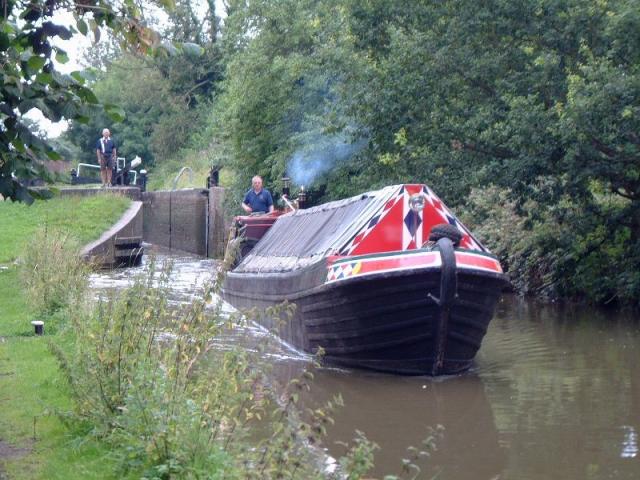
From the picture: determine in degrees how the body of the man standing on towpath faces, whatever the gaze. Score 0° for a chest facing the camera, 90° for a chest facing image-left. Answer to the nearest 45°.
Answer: approximately 0°

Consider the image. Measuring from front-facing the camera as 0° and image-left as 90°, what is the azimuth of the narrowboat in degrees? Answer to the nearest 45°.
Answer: approximately 315°

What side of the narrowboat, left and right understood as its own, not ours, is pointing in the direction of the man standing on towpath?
back

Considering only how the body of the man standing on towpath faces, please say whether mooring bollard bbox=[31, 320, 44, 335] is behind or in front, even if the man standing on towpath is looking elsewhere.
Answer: in front

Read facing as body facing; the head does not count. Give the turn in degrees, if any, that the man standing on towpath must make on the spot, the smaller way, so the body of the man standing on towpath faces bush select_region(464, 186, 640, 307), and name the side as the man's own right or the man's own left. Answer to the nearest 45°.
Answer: approximately 45° to the man's own left

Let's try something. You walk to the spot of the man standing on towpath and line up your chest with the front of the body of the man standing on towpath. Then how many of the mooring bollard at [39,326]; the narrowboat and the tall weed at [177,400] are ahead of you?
3

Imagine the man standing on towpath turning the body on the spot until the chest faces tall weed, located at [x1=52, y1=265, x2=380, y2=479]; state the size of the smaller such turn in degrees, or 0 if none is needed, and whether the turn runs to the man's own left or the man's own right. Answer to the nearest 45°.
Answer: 0° — they already face it

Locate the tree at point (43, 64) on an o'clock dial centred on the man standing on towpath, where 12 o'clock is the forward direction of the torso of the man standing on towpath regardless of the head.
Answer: The tree is roughly at 12 o'clock from the man standing on towpath.

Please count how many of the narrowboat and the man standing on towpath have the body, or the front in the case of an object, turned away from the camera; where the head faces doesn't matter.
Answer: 0

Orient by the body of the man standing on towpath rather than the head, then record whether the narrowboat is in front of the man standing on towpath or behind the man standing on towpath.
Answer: in front

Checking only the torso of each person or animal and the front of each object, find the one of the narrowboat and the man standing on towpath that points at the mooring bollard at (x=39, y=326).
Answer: the man standing on towpath

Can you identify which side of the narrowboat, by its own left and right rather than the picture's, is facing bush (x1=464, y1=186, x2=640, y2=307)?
left
